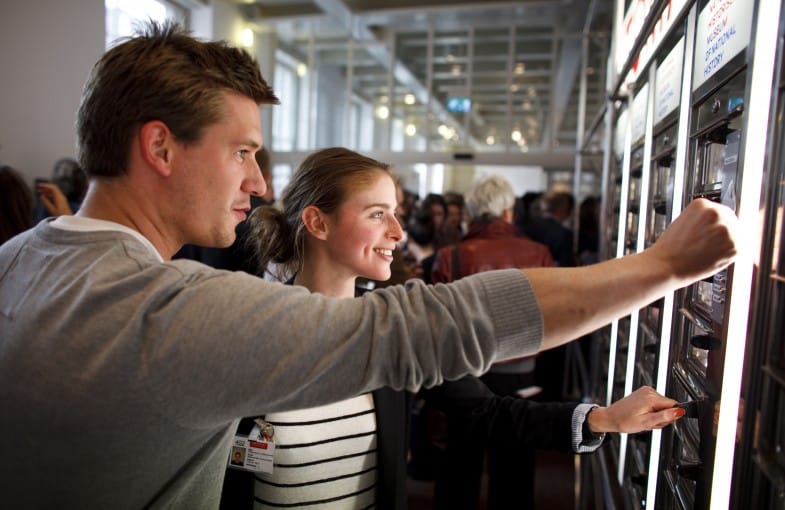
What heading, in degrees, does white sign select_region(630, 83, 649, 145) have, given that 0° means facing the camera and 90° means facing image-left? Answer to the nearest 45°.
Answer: approximately 45°

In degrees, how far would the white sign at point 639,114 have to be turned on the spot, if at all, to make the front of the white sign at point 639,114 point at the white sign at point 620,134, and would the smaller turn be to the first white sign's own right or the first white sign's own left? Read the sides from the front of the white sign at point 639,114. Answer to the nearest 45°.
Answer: approximately 135° to the first white sign's own right

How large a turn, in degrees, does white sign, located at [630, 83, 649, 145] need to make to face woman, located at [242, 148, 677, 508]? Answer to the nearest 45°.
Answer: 0° — it already faces them

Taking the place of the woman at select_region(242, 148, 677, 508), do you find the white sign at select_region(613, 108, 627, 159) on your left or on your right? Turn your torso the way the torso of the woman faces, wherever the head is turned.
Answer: on your left

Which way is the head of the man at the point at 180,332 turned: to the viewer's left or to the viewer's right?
to the viewer's right

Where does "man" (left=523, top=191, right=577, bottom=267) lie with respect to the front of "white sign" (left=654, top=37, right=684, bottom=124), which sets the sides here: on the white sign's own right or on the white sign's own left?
on the white sign's own right

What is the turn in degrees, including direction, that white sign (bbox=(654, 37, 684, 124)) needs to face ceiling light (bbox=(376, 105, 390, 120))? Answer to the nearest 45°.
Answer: approximately 90° to its right

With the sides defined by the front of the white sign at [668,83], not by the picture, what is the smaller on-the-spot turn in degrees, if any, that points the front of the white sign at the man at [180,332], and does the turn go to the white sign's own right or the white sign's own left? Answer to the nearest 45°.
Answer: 0° — it already faces them

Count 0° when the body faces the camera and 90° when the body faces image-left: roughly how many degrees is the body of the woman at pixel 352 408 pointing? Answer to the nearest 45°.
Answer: approximately 315°
